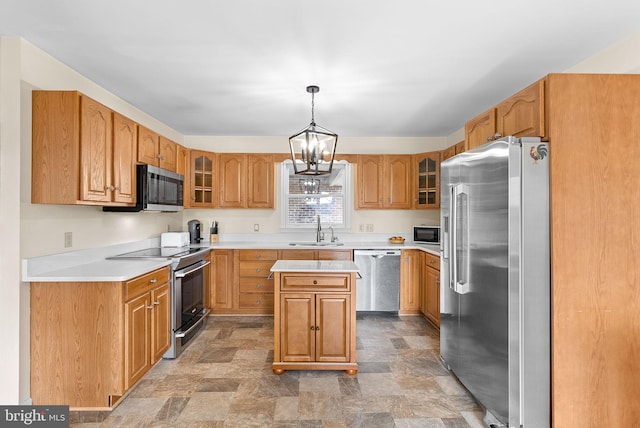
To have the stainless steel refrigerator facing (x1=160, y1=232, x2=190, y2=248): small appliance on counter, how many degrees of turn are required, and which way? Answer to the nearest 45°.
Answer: approximately 45° to its right

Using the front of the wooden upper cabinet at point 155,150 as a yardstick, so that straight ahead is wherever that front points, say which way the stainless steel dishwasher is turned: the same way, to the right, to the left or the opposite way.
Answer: to the right

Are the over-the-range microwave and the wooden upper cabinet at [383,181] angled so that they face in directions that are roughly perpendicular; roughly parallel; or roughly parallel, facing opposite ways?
roughly perpendicular

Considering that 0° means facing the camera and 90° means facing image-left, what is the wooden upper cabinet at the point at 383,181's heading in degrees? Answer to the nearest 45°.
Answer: approximately 0°

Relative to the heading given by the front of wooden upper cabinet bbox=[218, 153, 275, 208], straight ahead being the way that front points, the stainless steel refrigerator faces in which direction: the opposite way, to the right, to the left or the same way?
to the right

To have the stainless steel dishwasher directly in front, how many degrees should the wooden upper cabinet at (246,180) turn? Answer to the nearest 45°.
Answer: approximately 45° to its left

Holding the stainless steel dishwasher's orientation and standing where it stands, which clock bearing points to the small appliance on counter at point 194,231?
The small appliance on counter is roughly at 3 o'clock from the stainless steel dishwasher.

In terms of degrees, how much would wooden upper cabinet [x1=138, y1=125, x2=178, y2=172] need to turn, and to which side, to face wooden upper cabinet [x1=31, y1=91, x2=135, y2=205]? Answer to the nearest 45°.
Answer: approximately 90° to its right

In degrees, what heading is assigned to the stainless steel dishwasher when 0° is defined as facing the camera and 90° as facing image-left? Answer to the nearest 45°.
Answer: approximately 0°

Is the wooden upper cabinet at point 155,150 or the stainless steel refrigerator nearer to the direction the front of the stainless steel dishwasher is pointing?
the stainless steel refrigerator

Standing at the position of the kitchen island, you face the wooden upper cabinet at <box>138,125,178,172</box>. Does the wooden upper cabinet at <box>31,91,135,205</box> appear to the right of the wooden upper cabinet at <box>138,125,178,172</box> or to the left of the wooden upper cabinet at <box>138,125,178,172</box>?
left

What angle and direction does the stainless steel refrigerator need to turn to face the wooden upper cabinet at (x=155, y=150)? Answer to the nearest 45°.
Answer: approximately 45° to its right
